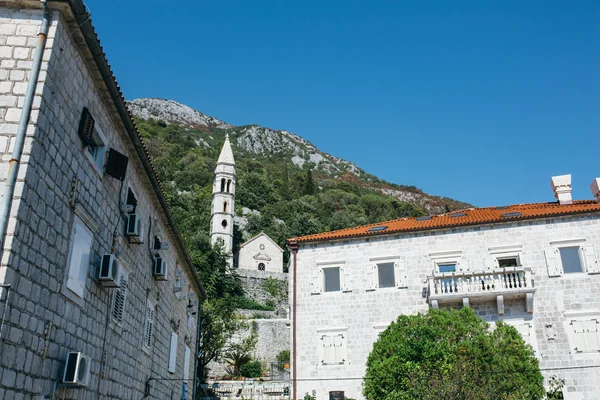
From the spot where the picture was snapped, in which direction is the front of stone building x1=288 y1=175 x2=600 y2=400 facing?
facing the viewer

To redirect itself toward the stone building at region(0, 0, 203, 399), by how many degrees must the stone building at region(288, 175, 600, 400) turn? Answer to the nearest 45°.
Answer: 0° — it already faces it

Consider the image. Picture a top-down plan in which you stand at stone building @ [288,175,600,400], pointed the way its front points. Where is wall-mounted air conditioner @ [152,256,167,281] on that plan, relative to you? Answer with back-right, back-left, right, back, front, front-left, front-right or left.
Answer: front-right
